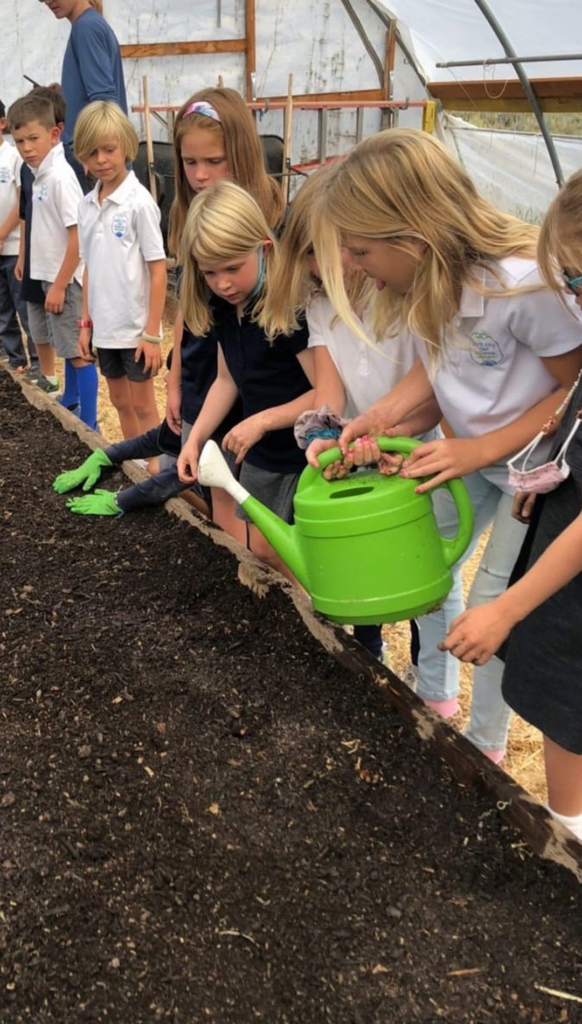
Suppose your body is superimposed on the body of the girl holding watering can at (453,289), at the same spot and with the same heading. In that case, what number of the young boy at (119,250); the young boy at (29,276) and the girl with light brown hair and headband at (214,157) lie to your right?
3

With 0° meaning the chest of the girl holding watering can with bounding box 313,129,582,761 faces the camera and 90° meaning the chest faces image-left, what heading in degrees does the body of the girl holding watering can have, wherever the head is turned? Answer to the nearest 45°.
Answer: approximately 45°

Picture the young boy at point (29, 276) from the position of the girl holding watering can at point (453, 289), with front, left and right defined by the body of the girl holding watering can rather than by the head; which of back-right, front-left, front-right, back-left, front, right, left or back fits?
right

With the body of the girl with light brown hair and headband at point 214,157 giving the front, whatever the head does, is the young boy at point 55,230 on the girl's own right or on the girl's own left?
on the girl's own right

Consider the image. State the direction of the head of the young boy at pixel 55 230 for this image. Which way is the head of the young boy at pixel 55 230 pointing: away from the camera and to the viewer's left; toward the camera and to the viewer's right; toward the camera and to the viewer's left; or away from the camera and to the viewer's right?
toward the camera and to the viewer's left

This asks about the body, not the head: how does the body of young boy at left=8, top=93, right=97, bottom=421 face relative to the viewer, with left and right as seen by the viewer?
facing the viewer and to the left of the viewer

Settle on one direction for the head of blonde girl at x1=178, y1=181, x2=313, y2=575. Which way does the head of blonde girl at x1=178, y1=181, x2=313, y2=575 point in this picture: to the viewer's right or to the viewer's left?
to the viewer's left

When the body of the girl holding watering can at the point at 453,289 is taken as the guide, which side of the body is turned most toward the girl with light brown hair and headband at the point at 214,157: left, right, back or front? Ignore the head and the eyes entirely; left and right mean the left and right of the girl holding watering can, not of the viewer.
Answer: right

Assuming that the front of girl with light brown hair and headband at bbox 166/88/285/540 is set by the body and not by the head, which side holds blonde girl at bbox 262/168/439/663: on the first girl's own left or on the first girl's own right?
on the first girl's own left
